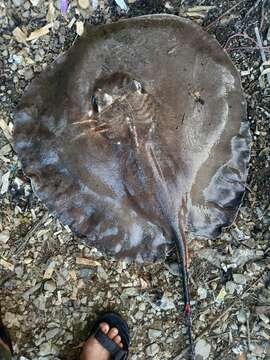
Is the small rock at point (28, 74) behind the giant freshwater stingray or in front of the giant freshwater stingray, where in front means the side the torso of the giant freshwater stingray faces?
in front

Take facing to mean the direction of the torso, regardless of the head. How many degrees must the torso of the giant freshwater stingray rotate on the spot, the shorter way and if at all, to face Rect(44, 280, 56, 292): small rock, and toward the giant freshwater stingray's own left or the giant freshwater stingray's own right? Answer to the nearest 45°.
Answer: approximately 90° to the giant freshwater stingray's own left

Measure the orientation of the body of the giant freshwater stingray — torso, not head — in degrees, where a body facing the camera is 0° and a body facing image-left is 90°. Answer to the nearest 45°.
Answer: approximately 180°

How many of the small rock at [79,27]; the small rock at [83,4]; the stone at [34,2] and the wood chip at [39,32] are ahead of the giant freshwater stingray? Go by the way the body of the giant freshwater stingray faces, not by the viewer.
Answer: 4

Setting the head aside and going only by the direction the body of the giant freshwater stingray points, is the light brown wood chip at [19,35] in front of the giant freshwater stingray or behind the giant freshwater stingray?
in front
